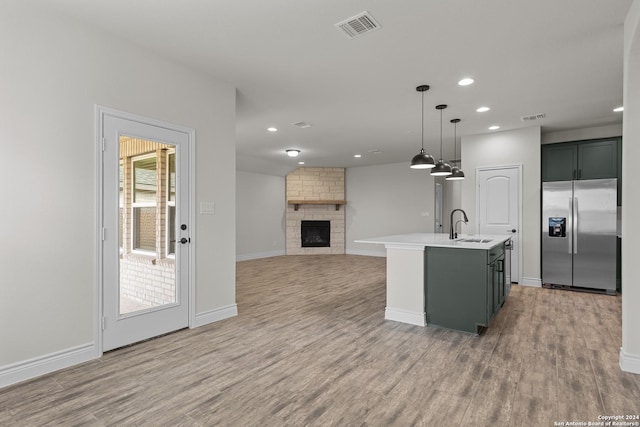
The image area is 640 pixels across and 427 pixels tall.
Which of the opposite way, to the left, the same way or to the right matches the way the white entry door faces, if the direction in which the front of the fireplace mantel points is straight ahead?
to the left

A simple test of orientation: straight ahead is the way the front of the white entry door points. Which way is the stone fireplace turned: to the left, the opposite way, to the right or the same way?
to the right

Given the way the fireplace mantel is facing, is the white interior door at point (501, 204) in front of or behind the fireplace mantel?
in front

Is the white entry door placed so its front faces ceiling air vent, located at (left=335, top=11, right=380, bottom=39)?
yes

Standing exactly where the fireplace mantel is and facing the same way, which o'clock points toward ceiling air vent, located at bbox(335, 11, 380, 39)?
The ceiling air vent is roughly at 12 o'clock from the fireplace mantel.

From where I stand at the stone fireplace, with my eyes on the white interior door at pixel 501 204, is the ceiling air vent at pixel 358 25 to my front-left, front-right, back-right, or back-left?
front-right

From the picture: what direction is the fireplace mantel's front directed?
toward the camera

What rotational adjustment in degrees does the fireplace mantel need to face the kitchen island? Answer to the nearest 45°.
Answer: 0° — it already faces it

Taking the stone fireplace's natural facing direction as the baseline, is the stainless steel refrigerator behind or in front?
in front

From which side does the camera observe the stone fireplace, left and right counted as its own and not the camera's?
front

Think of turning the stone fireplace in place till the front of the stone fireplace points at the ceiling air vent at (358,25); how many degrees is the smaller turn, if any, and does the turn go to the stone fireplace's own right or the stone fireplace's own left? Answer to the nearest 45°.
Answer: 0° — it already faces it

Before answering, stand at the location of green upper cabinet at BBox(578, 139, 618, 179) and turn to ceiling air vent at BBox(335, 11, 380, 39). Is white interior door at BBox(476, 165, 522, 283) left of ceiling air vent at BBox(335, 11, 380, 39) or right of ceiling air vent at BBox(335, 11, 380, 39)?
right

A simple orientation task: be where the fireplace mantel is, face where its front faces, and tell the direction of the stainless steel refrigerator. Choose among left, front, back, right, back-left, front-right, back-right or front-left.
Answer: front-left
